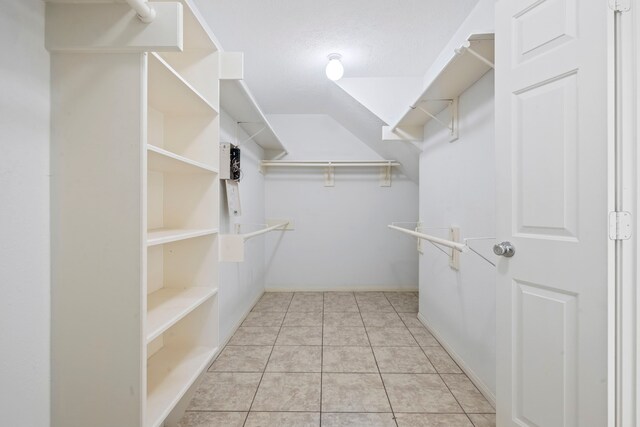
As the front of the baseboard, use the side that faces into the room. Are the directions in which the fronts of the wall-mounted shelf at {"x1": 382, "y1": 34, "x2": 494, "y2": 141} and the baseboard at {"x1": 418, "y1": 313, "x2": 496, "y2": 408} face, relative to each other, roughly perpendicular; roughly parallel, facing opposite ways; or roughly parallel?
roughly parallel

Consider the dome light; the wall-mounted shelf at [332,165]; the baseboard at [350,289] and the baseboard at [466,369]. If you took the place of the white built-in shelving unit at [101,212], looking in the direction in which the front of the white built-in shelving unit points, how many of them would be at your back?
0

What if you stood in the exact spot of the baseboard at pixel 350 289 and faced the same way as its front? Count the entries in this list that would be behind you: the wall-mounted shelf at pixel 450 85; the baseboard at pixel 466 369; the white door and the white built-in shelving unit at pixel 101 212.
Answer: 0

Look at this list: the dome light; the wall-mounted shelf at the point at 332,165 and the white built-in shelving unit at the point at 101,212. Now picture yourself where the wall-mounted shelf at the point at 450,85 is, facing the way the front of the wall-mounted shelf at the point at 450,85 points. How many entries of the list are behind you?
0

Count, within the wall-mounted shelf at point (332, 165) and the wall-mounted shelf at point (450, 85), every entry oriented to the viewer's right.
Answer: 0

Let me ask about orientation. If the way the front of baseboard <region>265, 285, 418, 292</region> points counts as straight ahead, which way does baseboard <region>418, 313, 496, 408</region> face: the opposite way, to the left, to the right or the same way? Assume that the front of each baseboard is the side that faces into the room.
to the right

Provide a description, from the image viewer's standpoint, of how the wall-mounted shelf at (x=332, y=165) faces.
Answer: facing the viewer

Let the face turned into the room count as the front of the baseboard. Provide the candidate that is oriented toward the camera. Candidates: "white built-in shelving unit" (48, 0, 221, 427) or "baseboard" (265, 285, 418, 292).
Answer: the baseboard

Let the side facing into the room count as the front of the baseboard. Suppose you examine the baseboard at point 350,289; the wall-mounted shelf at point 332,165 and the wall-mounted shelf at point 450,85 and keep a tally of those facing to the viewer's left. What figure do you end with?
1

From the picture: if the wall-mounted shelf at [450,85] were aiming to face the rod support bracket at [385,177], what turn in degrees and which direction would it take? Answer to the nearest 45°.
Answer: approximately 90° to its right

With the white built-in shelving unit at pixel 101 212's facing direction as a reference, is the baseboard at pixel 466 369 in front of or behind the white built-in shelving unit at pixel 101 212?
in front

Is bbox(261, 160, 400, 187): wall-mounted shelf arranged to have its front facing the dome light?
yes

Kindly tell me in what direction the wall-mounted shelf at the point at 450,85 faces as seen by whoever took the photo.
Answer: facing to the left of the viewer

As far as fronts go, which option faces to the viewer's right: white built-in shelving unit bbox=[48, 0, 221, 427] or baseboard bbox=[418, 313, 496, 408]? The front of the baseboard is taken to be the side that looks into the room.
the white built-in shelving unit

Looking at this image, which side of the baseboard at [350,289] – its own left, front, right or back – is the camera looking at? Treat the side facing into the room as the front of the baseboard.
front

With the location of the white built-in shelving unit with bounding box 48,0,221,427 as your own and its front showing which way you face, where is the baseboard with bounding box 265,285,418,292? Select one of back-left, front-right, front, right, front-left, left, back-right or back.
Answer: front-left

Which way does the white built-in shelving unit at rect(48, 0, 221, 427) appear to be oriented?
to the viewer's right

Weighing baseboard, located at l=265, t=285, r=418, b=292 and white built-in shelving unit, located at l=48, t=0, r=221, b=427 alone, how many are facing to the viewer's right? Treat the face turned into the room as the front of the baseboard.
1

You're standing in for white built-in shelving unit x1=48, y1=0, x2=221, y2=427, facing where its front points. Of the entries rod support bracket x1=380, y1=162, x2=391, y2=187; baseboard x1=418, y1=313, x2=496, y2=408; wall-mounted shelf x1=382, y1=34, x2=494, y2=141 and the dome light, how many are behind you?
0
